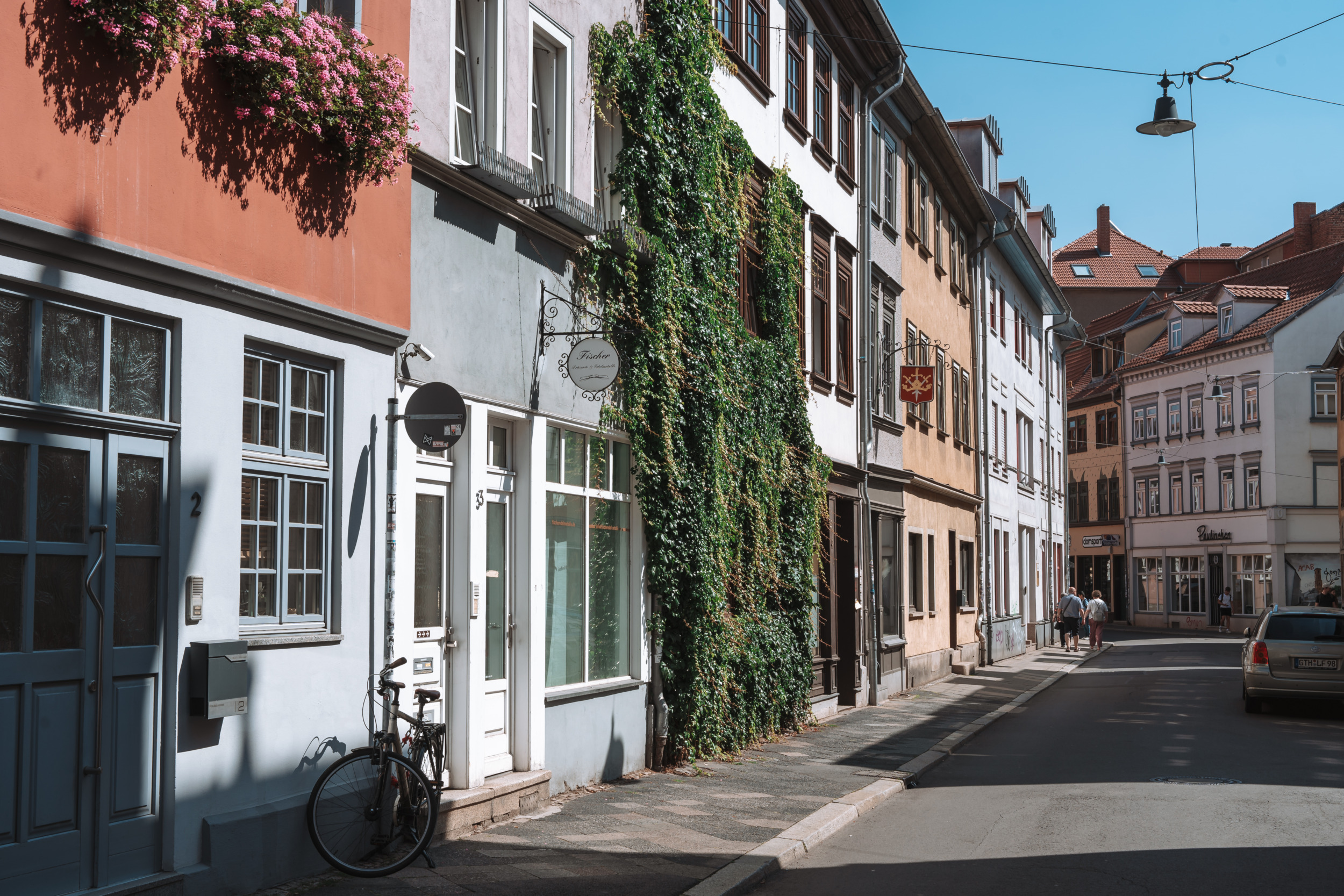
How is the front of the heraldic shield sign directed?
toward the camera

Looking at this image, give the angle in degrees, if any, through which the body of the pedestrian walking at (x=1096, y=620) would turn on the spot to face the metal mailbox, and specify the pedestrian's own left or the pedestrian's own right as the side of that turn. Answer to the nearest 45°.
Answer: approximately 180°

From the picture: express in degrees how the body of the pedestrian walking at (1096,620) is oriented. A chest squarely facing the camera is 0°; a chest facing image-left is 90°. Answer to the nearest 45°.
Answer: approximately 180°

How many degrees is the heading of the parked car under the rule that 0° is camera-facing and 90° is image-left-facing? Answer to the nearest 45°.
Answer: approximately 180°

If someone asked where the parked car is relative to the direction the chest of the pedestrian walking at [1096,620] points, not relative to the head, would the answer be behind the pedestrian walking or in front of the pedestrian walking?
behind

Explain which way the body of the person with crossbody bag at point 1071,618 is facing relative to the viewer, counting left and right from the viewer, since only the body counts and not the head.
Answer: facing away from the viewer

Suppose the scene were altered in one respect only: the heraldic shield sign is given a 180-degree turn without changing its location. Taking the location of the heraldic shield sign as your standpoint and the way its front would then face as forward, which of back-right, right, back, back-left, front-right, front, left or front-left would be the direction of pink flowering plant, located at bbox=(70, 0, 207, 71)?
back

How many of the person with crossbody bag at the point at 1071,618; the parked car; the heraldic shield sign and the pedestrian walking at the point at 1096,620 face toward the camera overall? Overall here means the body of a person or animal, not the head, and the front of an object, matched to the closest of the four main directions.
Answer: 1

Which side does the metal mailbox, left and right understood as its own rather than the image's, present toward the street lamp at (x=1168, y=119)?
left

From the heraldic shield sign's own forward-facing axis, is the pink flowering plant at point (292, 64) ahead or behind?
ahead

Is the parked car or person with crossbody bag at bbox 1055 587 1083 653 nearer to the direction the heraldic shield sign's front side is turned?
the parked car

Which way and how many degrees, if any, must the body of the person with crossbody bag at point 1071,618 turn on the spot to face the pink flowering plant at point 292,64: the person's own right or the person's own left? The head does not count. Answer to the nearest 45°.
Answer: approximately 180°

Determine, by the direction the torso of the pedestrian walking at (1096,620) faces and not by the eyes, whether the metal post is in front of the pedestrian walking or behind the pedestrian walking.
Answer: behind

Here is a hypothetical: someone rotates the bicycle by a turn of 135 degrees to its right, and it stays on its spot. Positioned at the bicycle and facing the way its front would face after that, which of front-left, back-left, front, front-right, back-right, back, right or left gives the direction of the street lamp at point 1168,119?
front-right
